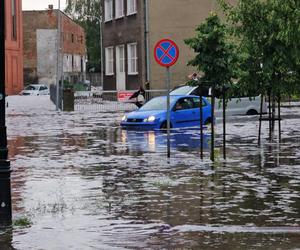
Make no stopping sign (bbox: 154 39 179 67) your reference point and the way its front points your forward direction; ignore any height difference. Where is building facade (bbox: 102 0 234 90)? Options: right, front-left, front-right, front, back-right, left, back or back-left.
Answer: back

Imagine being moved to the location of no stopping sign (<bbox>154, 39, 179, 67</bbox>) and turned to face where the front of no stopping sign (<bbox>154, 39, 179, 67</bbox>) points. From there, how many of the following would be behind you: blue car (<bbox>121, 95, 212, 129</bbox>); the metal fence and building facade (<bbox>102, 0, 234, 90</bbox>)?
3

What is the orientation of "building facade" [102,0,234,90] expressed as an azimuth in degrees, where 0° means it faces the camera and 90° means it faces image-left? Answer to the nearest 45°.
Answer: approximately 45°

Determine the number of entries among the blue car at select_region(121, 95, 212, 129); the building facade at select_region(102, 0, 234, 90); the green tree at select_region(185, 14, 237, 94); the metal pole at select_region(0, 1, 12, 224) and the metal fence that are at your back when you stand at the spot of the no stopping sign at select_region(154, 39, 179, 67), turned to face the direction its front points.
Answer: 3

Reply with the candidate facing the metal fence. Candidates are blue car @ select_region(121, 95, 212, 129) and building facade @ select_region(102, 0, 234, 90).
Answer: the building facade

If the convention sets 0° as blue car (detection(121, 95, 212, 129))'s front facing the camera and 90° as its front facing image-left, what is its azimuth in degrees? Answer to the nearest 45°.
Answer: approximately 45°

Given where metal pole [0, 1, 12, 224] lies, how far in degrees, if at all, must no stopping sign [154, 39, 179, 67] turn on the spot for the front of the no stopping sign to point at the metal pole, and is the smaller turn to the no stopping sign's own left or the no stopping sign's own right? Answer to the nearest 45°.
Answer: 0° — it already faces it

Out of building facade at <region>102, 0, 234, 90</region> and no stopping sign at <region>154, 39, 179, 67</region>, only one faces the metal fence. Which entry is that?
the building facade

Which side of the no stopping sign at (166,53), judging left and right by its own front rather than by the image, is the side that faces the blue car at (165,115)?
back

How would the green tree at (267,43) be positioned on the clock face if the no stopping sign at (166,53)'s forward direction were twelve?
The green tree is roughly at 9 o'clock from the no stopping sign.
